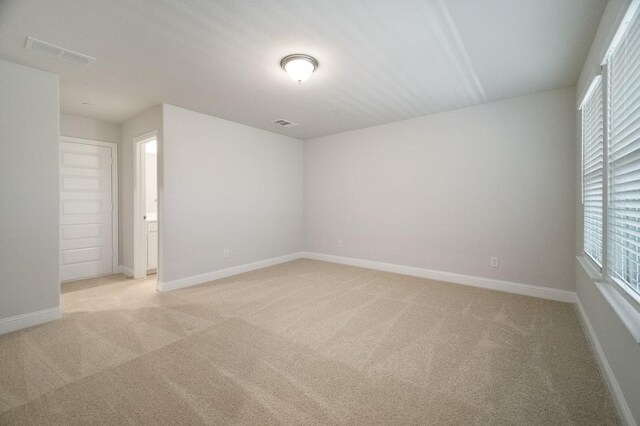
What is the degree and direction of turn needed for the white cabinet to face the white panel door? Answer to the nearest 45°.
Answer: approximately 90° to its right

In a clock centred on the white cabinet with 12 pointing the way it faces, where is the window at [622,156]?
The window is roughly at 11 o'clock from the white cabinet.

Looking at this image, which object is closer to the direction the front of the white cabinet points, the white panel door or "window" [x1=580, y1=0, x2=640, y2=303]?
the window

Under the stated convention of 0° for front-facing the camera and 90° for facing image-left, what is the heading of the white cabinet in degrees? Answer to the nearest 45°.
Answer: approximately 0°

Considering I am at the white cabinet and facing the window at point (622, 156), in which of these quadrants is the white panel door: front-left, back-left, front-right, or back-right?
back-right

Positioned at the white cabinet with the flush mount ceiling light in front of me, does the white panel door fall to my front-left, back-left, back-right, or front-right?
back-right
